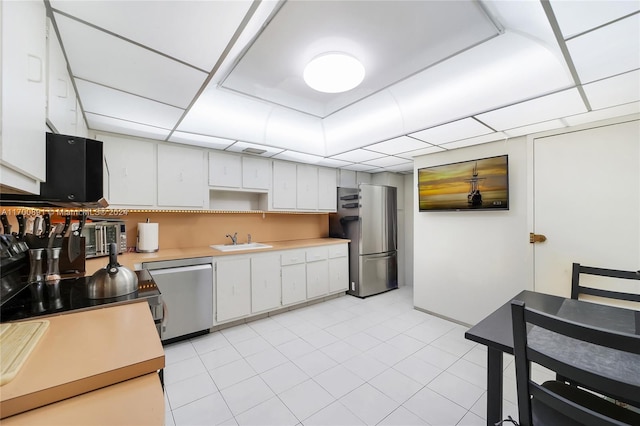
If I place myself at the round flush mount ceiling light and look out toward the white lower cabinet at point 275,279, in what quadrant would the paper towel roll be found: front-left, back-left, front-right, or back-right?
front-left

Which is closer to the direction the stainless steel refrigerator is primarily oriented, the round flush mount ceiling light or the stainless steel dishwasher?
the round flush mount ceiling light

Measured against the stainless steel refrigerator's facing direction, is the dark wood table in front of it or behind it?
in front

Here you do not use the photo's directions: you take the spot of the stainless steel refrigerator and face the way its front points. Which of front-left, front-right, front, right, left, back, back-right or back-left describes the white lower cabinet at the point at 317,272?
right

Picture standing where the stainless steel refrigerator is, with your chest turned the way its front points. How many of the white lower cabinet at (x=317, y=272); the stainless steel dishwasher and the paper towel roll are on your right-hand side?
3

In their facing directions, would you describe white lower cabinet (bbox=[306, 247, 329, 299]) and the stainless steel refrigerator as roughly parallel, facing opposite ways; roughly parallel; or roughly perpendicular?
roughly parallel

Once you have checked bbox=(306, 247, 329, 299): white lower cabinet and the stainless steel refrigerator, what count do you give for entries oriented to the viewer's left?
0

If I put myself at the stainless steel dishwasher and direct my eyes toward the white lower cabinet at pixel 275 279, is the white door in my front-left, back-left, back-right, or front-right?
front-right

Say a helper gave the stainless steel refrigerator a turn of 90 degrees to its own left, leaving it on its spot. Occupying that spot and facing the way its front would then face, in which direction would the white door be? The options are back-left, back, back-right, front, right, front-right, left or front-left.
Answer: right

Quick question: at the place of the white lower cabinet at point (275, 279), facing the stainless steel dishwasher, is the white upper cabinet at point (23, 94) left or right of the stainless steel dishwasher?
left

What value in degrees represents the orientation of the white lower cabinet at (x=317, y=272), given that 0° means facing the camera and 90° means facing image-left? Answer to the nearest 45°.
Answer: approximately 315°

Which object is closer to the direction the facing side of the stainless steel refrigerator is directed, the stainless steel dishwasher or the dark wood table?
the dark wood table

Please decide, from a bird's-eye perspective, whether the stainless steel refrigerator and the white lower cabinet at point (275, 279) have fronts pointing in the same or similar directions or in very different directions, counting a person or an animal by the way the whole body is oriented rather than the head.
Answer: same or similar directions

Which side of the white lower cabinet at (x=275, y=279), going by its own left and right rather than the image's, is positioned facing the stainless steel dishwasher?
right

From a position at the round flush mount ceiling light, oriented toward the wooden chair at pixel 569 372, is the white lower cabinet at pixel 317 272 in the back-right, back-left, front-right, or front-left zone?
back-left

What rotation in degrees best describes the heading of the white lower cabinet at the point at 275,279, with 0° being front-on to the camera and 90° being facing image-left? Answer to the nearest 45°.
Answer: approximately 315°
